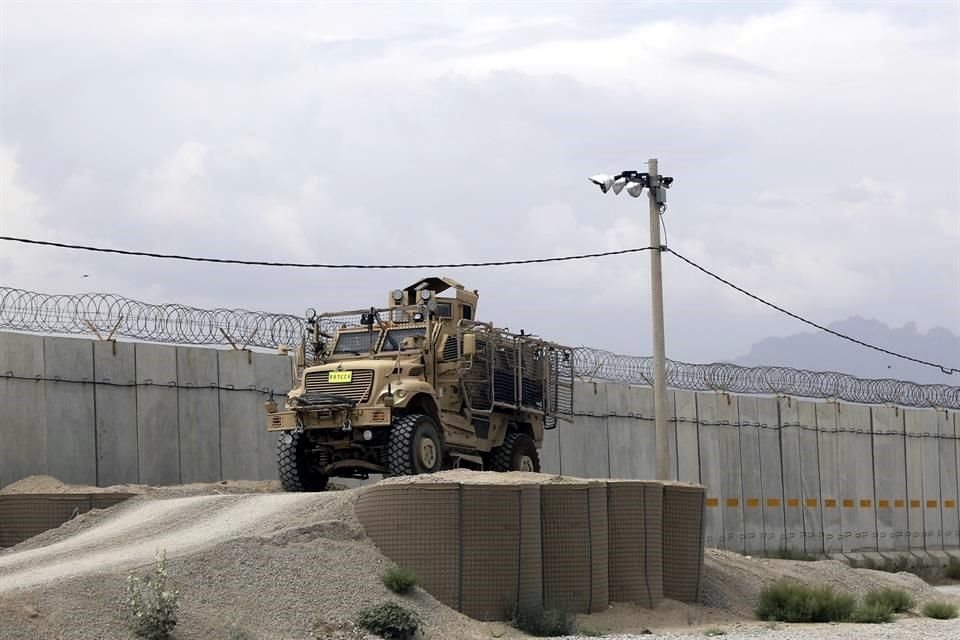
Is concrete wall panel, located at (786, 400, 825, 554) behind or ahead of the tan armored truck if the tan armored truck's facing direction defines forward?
behind

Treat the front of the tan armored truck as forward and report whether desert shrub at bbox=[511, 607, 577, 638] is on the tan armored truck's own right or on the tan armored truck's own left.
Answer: on the tan armored truck's own left

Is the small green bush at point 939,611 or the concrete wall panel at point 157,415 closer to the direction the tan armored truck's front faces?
the concrete wall panel

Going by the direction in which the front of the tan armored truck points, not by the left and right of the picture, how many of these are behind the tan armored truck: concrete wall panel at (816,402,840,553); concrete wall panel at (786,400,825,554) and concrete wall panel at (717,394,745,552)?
3

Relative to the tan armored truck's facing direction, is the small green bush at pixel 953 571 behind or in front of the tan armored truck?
behind

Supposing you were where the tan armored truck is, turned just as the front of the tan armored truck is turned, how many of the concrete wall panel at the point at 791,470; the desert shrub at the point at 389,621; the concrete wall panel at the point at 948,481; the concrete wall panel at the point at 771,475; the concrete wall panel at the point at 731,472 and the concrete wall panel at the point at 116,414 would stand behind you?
4

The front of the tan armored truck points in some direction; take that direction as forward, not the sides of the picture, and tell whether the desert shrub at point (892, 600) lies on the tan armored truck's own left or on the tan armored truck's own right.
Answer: on the tan armored truck's own left

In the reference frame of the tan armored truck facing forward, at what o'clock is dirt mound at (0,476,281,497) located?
The dirt mound is roughly at 1 o'clock from the tan armored truck.

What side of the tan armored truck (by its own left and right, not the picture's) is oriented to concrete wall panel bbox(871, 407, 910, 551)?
back

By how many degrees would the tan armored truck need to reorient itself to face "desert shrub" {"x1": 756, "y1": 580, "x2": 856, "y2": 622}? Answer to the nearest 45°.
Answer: approximately 90° to its left

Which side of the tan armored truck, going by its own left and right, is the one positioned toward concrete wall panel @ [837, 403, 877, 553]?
back

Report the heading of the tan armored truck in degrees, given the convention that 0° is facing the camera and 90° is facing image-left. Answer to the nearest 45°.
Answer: approximately 45°

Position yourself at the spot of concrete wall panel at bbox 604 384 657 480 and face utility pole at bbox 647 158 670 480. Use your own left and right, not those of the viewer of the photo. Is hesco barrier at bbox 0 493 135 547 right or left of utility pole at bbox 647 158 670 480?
right

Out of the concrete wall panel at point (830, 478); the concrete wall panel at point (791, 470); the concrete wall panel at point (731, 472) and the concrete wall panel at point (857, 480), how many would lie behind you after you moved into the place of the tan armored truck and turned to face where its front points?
4

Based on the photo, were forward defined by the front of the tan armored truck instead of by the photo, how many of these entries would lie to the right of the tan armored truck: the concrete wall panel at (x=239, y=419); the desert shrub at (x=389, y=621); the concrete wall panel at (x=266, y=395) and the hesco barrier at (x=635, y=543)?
2
